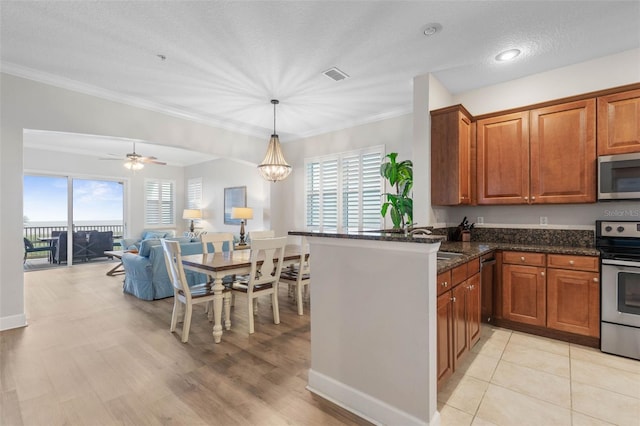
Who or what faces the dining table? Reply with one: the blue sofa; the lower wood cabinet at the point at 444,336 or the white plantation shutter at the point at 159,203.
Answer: the white plantation shutter

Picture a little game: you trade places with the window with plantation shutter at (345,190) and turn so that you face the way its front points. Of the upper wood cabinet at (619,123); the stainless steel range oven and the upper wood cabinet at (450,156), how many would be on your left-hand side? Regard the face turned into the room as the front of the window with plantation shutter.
3

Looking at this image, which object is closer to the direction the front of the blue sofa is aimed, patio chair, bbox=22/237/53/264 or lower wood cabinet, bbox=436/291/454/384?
the patio chair

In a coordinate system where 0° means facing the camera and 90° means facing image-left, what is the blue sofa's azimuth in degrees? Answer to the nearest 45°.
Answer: approximately 135°

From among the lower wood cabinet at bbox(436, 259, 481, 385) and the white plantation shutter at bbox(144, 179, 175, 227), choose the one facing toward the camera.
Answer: the white plantation shutter

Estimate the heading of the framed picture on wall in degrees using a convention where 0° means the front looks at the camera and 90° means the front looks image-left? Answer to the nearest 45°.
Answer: approximately 45°

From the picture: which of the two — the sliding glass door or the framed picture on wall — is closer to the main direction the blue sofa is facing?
the sliding glass door

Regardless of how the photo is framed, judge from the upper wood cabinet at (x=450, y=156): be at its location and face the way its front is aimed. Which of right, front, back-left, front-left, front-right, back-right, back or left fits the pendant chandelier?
back

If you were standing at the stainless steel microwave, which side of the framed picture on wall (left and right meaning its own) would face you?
left

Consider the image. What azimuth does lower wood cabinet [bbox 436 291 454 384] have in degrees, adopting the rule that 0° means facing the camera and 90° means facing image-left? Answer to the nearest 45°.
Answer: approximately 270°

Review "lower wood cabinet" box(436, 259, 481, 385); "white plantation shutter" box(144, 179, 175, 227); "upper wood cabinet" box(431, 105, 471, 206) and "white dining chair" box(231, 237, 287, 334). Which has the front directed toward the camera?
the white plantation shutter

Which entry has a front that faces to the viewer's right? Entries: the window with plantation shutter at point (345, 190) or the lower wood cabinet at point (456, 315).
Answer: the lower wood cabinet

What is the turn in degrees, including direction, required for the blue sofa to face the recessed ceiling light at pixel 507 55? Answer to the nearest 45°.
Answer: approximately 180°

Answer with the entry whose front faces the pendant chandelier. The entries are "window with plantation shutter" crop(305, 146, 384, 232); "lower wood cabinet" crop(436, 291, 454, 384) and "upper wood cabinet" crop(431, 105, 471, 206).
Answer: the window with plantation shutter

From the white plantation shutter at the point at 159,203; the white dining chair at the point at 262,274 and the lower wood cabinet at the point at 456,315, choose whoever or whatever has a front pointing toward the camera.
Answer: the white plantation shutter
